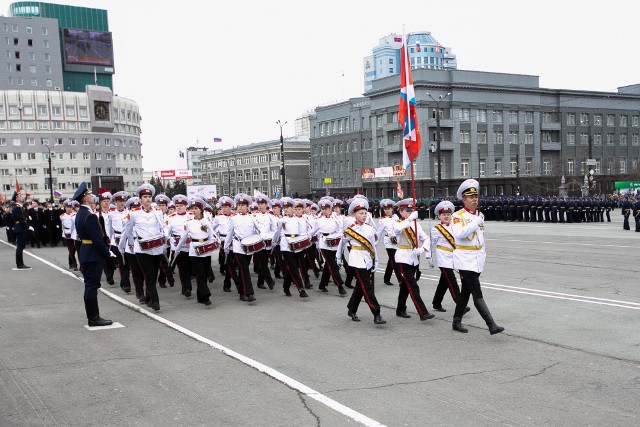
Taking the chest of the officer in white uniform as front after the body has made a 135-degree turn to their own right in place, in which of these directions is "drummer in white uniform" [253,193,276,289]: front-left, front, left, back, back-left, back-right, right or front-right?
front-right

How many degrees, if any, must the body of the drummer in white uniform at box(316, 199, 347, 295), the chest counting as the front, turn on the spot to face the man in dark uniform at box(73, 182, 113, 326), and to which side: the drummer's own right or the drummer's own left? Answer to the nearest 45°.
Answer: approximately 90° to the drummer's own right

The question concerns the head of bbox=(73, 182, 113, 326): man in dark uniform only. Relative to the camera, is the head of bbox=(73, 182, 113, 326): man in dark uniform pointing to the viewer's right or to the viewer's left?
to the viewer's right

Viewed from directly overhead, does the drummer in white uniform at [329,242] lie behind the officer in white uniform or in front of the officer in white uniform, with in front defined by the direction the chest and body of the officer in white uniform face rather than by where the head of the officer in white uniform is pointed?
behind

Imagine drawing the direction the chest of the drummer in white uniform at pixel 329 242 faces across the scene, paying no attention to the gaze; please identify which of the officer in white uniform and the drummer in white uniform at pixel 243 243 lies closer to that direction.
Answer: the officer in white uniform

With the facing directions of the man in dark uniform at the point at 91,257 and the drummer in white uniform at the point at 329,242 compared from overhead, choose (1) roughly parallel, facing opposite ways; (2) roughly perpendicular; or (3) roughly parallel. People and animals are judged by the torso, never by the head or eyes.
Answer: roughly perpendicular

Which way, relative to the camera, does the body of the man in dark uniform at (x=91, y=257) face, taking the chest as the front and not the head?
to the viewer's right

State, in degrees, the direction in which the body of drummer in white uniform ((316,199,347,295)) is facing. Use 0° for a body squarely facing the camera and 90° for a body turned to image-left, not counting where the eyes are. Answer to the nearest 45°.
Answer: approximately 315°

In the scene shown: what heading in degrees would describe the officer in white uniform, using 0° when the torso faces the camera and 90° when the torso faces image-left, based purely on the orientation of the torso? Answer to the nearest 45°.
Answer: approximately 315°

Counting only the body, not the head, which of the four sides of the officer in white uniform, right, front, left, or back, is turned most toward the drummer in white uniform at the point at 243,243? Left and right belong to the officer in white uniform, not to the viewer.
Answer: back

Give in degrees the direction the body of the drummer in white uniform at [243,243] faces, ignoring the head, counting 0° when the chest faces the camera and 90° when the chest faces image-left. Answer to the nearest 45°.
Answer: approximately 315°
